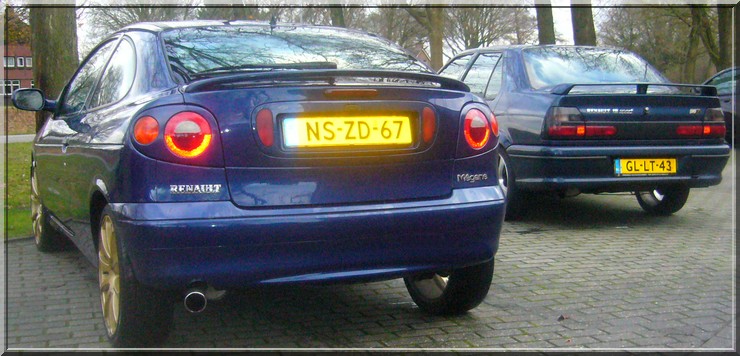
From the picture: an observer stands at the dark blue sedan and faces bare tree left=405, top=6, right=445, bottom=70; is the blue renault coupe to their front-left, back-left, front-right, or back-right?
back-left

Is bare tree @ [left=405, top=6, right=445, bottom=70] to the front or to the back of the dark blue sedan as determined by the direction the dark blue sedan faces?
to the front

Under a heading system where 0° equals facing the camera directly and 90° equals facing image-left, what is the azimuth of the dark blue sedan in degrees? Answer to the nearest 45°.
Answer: approximately 135°

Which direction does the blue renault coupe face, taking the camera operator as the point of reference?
facing away from the viewer and to the left of the viewer

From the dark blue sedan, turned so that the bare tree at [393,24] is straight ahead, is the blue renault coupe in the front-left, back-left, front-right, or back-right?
back-left

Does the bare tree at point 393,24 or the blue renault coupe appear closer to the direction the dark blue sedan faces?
the bare tree

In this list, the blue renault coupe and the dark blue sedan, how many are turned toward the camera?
0
